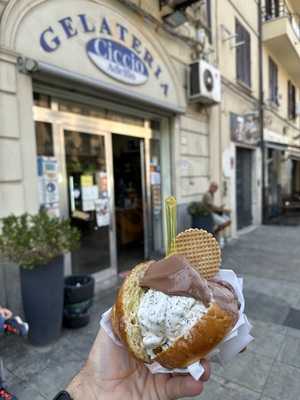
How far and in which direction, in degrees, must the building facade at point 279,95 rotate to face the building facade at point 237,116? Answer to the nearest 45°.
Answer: approximately 45° to its right

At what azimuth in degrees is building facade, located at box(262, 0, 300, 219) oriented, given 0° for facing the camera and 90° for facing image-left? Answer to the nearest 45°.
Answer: approximately 315°

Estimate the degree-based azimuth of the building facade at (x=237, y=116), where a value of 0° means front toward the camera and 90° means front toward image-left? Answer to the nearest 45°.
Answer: approximately 315°

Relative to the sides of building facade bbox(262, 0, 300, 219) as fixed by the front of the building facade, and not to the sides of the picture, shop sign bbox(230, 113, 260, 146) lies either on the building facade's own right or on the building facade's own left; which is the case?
on the building facade's own right

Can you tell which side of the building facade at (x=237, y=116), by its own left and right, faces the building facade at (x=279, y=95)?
left

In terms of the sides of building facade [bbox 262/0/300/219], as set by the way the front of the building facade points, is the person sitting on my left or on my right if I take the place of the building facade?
on my right

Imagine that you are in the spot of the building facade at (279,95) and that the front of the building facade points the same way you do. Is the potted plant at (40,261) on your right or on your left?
on your right

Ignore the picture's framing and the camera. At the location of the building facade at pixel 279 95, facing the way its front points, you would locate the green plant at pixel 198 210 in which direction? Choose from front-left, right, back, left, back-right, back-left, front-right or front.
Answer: front-right
